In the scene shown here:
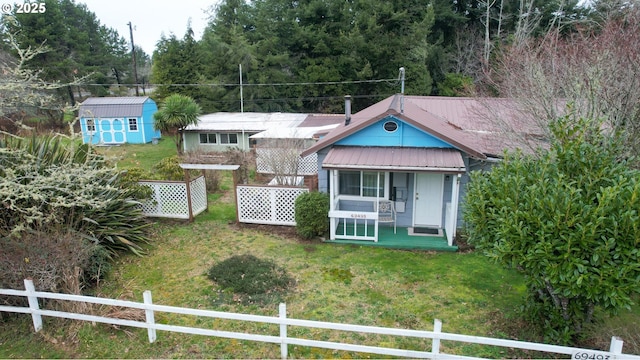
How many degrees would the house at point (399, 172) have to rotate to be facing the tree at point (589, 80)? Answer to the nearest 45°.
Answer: approximately 90° to its left

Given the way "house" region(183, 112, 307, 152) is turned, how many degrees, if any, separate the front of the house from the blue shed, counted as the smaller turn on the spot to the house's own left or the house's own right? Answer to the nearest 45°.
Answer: approximately 135° to the house's own right

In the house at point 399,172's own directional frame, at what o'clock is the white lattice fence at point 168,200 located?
The white lattice fence is roughly at 3 o'clock from the house.

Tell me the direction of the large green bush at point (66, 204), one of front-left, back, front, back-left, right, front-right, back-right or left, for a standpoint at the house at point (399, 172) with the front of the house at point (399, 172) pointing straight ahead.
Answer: front-right

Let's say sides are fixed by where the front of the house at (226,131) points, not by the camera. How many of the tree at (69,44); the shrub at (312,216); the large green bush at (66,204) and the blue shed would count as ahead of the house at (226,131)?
2

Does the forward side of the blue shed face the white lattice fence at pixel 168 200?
yes

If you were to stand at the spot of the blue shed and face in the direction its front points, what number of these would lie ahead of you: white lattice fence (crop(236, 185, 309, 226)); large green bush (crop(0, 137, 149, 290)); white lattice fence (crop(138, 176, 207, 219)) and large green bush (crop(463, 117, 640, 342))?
4

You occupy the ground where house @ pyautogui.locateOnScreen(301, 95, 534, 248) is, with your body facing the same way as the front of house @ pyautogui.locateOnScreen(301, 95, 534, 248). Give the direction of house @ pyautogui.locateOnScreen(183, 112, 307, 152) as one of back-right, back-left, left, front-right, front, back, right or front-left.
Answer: back-right

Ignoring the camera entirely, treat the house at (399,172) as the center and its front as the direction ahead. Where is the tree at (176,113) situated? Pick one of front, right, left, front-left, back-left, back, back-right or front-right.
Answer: back-right

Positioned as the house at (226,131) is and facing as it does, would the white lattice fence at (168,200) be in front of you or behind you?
in front

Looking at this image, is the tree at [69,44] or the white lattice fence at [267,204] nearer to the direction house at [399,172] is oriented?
the white lattice fence

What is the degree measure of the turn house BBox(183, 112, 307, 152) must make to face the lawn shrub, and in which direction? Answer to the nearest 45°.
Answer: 0° — it already faces it

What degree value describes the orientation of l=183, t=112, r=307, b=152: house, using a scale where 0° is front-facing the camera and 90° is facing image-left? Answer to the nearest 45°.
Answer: approximately 0°

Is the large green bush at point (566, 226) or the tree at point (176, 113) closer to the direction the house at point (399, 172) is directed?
the large green bush
